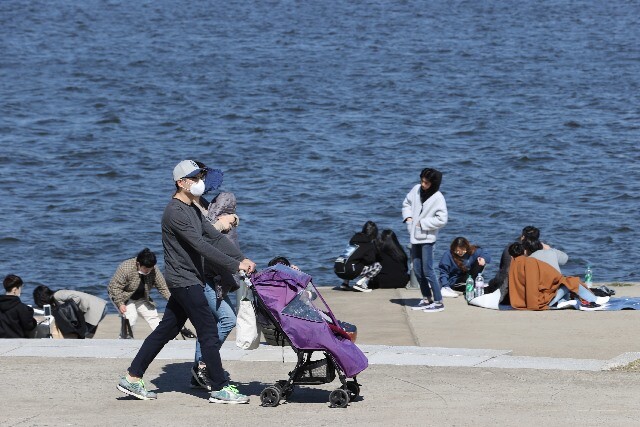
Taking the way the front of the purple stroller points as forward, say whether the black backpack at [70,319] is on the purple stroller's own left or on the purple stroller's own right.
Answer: on the purple stroller's own left

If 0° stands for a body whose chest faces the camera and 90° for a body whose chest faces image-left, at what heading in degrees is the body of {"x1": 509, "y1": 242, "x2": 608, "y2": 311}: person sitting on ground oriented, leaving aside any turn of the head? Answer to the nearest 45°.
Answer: approximately 225°

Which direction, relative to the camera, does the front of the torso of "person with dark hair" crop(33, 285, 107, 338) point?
to the viewer's left

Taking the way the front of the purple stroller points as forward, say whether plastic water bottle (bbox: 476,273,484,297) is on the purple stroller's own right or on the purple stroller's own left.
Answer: on the purple stroller's own left

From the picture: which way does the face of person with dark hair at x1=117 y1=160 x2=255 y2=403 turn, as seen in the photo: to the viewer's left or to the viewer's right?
to the viewer's right

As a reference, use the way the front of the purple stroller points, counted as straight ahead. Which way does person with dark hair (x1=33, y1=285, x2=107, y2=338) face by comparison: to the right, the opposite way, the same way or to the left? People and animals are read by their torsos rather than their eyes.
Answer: the opposite way

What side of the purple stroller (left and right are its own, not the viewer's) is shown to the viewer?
right

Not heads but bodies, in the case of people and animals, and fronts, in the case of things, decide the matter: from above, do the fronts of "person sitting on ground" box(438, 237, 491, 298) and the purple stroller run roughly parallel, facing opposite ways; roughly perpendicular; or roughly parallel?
roughly perpendicular

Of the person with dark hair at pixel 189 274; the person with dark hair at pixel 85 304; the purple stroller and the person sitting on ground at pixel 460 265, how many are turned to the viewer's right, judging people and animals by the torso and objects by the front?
2

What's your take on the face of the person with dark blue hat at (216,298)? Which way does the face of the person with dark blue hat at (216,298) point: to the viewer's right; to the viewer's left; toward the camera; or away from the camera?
to the viewer's right

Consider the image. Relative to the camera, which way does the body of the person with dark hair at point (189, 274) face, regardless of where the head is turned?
to the viewer's right
